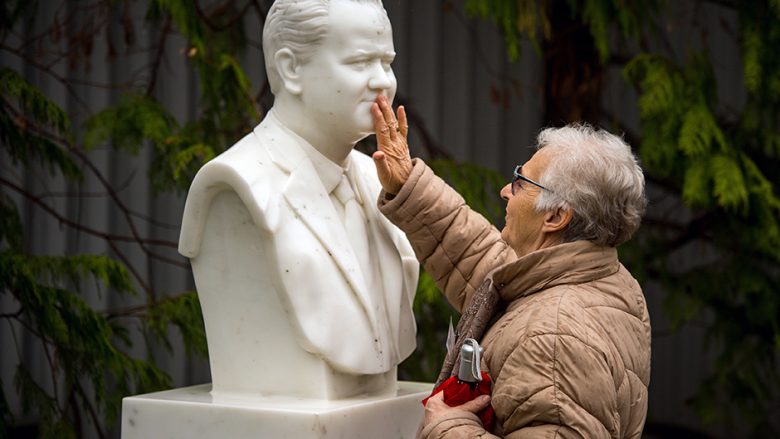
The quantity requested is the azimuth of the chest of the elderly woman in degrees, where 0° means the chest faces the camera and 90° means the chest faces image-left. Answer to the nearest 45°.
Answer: approximately 90°

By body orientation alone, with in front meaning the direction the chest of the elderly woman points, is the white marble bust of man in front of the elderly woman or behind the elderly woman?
in front

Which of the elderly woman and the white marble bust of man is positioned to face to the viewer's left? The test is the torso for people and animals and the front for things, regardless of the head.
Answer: the elderly woman

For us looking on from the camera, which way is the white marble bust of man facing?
facing the viewer and to the right of the viewer

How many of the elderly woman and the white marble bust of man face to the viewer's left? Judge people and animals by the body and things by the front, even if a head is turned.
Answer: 1
